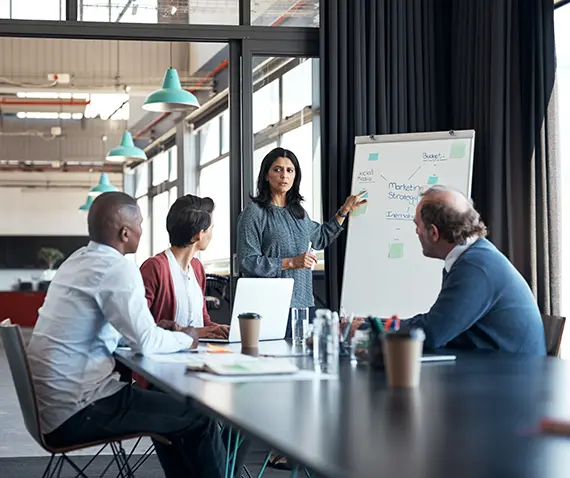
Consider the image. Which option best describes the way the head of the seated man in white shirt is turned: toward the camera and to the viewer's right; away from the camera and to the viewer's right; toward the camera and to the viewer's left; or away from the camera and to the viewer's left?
away from the camera and to the viewer's right

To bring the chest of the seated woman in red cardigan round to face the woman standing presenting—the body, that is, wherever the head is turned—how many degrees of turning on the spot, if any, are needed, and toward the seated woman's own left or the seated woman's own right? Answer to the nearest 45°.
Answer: approximately 90° to the seated woman's own left

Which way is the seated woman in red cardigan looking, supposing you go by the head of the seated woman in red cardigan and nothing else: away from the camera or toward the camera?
away from the camera

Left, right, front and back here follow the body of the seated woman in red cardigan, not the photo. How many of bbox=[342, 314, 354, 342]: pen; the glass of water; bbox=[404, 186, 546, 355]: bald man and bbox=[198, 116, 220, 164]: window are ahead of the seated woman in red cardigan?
3

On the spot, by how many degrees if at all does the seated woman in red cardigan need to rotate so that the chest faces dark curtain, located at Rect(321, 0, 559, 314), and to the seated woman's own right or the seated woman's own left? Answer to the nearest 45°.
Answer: approximately 90° to the seated woman's own left

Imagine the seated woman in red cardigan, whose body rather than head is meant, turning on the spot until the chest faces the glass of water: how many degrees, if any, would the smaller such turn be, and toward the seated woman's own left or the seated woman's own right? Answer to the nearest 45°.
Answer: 0° — they already face it

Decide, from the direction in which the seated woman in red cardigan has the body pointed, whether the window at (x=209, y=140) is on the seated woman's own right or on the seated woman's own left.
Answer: on the seated woman's own left

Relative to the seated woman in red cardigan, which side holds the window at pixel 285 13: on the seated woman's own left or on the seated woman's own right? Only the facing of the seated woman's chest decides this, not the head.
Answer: on the seated woman's own left

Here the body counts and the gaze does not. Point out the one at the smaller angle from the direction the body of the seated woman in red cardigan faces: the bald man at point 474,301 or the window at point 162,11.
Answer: the bald man

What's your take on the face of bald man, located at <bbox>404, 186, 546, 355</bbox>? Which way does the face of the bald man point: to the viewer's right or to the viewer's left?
to the viewer's left
